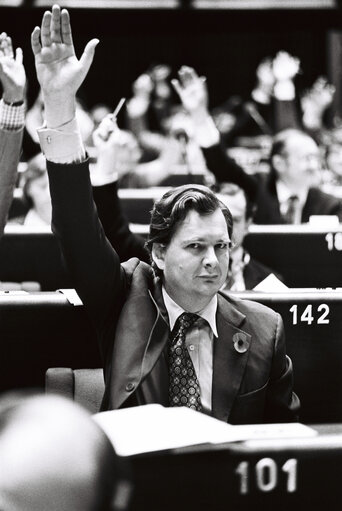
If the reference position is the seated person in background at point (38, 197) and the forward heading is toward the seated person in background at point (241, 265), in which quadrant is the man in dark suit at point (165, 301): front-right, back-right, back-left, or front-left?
front-right

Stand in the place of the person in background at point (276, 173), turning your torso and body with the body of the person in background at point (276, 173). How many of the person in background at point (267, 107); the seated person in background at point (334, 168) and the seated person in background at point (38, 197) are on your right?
1

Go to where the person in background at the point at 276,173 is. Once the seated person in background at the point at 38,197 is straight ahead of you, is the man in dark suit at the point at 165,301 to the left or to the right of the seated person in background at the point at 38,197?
left

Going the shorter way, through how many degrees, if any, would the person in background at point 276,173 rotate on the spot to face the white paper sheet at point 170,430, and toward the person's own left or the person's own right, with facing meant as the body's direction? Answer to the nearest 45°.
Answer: approximately 45° to the person's own right

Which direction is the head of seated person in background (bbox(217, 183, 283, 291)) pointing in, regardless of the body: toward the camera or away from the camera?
toward the camera

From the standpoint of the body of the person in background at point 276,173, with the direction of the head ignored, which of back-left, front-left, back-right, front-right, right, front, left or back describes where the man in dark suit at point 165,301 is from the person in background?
front-right

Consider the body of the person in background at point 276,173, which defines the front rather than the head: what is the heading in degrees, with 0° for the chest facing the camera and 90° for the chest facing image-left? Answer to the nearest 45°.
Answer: approximately 315°

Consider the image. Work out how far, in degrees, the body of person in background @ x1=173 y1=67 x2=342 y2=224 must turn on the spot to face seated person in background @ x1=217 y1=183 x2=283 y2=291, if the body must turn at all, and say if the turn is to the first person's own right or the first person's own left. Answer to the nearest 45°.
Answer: approximately 45° to the first person's own right

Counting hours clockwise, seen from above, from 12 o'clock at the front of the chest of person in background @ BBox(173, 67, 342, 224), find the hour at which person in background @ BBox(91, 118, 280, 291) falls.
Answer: person in background @ BBox(91, 118, 280, 291) is roughly at 2 o'clock from person in background @ BBox(173, 67, 342, 224).
